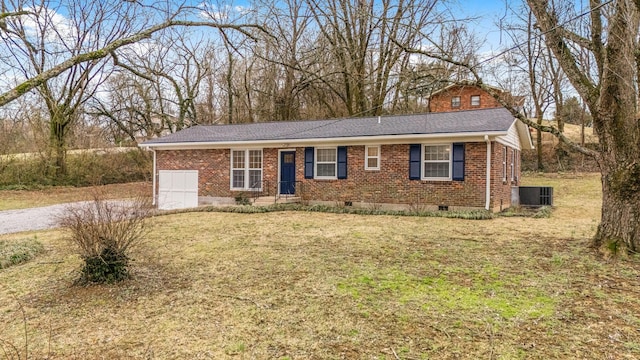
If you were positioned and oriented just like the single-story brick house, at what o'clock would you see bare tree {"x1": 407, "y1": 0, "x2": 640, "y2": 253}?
The bare tree is roughly at 11 o'clock from the single-story brick house.

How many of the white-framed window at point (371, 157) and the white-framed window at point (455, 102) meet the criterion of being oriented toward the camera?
2

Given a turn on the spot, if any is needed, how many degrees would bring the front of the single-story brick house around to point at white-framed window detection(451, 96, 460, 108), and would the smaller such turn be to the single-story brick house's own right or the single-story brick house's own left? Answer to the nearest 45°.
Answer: approximately 135° to the single-story brick house's own left

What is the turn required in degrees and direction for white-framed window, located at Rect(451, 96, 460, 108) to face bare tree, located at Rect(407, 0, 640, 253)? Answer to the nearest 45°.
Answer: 0° — it already faces it

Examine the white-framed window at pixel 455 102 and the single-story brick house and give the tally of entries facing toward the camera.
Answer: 2

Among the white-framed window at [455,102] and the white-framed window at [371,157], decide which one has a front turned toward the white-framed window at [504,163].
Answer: the white-framed window at [455,102]

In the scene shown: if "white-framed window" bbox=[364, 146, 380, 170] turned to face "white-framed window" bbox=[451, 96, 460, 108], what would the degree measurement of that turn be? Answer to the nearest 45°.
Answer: approximately 180°
